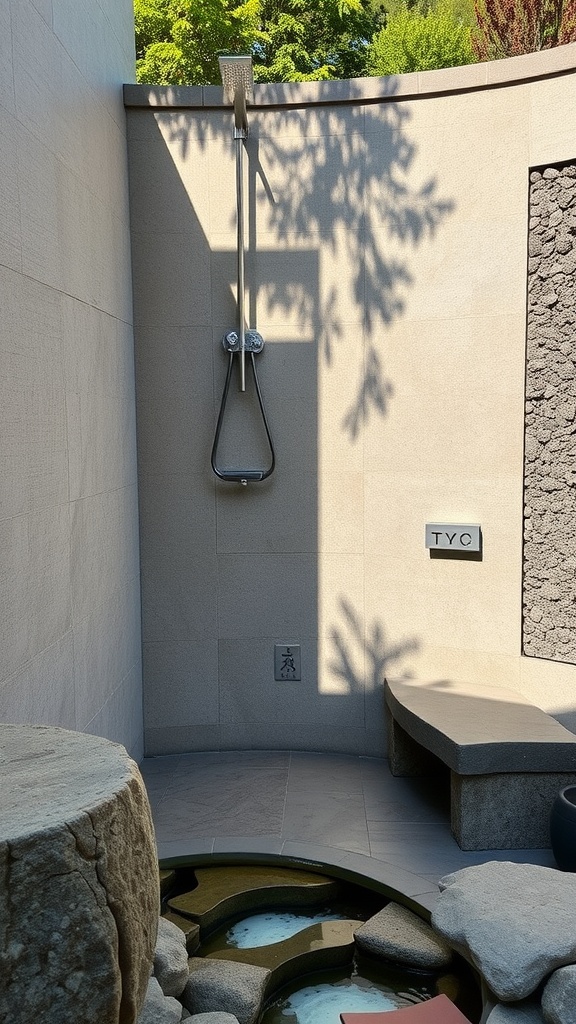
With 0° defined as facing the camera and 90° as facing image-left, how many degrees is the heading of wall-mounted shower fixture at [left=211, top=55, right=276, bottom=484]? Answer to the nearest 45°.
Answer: approximately 0°

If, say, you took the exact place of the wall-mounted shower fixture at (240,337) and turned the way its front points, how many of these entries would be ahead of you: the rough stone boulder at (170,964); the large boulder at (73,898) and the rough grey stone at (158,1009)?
3

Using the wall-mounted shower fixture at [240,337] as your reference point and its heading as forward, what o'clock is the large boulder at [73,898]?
The large boulder is roughly at 12 o'clock from the wall-mounted shower fixture.

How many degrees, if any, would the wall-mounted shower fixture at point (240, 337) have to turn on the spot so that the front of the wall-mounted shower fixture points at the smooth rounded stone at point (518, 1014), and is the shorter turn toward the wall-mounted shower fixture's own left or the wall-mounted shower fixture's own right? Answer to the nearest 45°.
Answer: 0° — it already faces it

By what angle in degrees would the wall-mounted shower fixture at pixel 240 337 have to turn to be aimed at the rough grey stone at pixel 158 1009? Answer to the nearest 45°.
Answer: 0° — it already faces it

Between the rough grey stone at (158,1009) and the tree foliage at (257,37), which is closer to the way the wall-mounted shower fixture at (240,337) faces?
the rough grey stone
